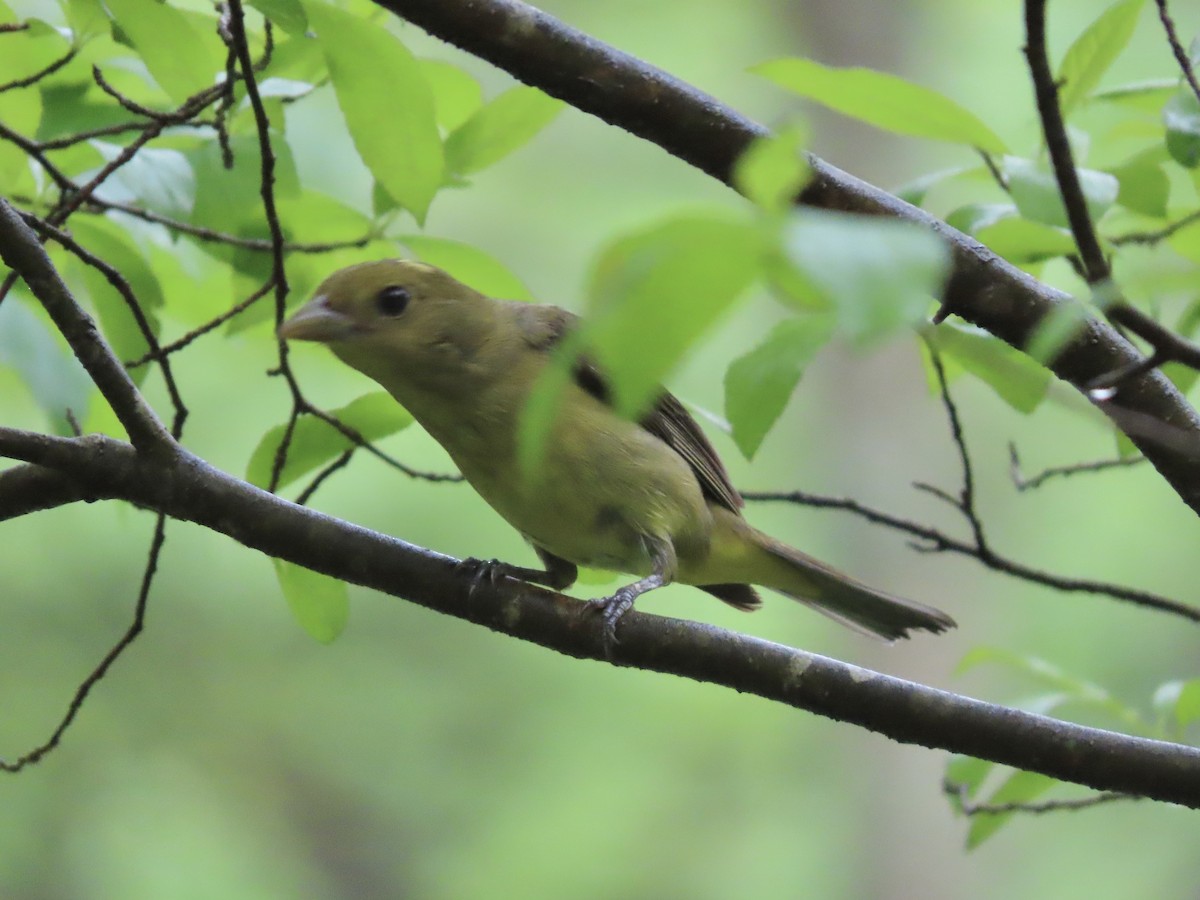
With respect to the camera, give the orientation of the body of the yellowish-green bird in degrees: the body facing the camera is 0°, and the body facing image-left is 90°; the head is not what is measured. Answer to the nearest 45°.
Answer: approximately 90°

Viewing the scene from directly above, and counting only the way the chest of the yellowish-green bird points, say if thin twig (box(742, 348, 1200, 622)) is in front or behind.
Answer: behind

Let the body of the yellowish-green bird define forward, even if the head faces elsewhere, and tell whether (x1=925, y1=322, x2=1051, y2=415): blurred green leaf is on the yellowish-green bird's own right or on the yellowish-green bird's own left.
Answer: on the yellowish-green bird's own left

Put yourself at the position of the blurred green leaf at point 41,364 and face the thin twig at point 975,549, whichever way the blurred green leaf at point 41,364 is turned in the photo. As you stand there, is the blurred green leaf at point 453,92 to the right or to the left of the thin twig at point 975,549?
left

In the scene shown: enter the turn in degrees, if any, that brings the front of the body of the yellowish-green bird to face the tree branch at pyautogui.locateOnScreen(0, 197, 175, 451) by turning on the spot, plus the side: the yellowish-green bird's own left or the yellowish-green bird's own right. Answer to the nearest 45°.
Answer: approximately 45° to the yellowish-green bird's own left
